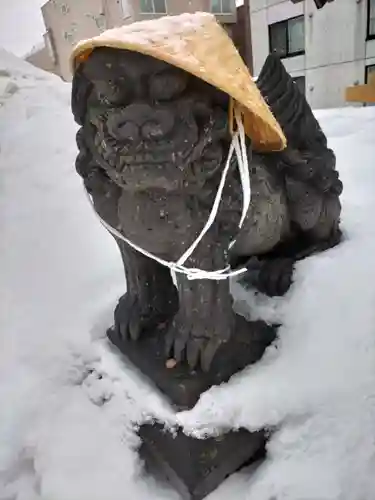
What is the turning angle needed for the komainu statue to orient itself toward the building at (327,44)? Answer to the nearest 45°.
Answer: approximately 135° to its right

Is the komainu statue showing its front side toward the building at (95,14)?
no

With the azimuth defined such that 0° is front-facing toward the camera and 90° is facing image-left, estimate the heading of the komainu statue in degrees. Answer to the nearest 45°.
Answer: approximately 45°
